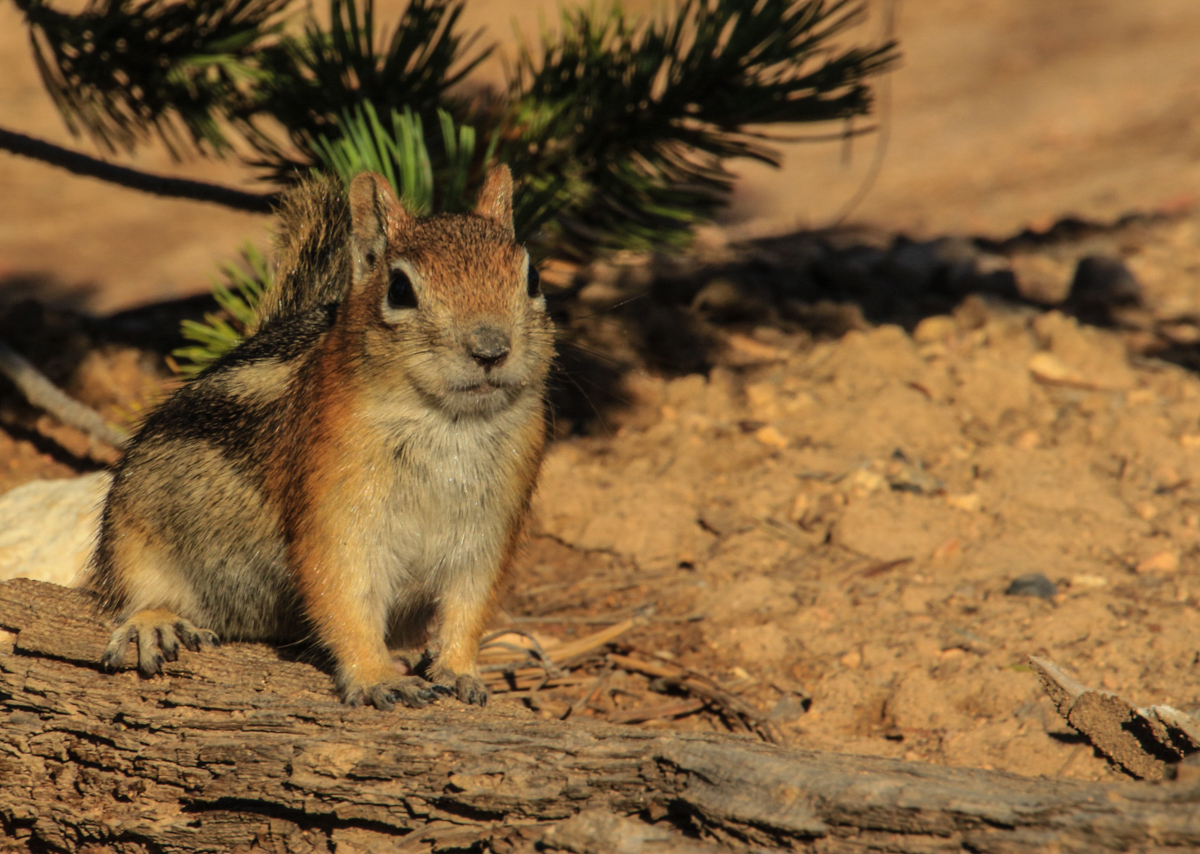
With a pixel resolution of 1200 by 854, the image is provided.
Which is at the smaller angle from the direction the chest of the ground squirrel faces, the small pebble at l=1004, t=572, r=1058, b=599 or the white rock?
the small pebble

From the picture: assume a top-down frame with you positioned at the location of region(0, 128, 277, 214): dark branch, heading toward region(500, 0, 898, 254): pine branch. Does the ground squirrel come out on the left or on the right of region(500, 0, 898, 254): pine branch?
right

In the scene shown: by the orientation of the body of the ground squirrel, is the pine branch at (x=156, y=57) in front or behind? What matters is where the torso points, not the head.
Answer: behind

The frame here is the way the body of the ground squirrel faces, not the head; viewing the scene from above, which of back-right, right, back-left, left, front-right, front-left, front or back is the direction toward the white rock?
back

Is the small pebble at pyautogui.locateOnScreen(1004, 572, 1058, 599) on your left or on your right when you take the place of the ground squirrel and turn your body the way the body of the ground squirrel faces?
on your left

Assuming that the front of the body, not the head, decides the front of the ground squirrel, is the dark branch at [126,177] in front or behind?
behind

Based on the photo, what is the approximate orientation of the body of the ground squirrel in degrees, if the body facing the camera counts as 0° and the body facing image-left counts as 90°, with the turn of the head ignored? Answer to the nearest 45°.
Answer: approximately 315°

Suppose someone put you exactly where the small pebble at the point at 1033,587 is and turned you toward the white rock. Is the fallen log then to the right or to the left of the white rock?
left

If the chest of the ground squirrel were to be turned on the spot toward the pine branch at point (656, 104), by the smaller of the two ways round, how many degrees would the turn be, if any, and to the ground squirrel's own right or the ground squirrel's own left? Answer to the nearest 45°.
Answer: approximately 90° to the ground squirrel's own left

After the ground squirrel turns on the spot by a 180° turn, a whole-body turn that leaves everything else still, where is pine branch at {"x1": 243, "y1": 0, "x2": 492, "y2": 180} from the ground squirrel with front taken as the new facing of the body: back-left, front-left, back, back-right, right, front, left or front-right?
front-right
